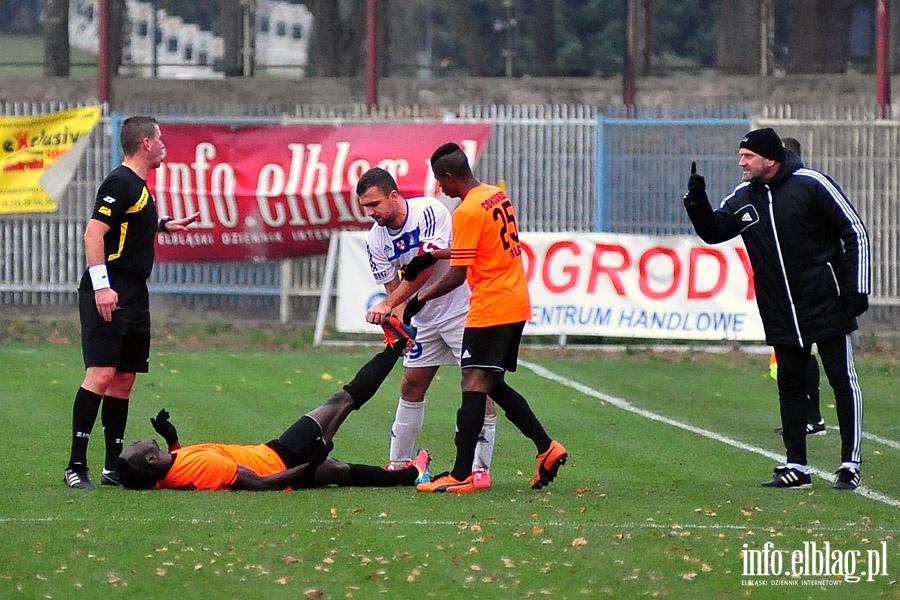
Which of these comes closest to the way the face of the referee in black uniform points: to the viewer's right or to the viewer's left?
to the viewer's right

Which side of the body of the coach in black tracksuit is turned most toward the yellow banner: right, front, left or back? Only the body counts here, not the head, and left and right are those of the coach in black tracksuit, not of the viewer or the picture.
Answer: right

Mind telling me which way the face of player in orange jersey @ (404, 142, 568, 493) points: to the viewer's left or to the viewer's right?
to the viewer's left

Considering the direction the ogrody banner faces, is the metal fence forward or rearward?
rearward

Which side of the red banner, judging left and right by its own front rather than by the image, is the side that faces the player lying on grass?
front

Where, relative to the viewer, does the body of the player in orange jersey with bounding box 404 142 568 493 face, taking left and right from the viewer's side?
facing away from the viewer and to the left of the viewer

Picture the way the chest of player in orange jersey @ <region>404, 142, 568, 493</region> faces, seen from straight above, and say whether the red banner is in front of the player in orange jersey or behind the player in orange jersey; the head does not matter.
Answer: in front

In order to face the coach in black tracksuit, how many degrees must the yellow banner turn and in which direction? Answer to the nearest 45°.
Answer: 0° — it already faces them

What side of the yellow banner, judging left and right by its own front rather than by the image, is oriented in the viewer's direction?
front

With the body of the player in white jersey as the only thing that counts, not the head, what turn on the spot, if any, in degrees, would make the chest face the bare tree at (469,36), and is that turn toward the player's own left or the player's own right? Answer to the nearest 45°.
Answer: approximately 135° to the player's own right

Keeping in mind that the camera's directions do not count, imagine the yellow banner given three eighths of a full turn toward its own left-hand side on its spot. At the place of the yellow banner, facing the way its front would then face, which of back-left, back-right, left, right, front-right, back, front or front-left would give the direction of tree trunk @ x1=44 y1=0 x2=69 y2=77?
front-left

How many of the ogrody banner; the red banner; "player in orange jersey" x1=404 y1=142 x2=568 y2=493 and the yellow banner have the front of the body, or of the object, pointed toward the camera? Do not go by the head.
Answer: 3
